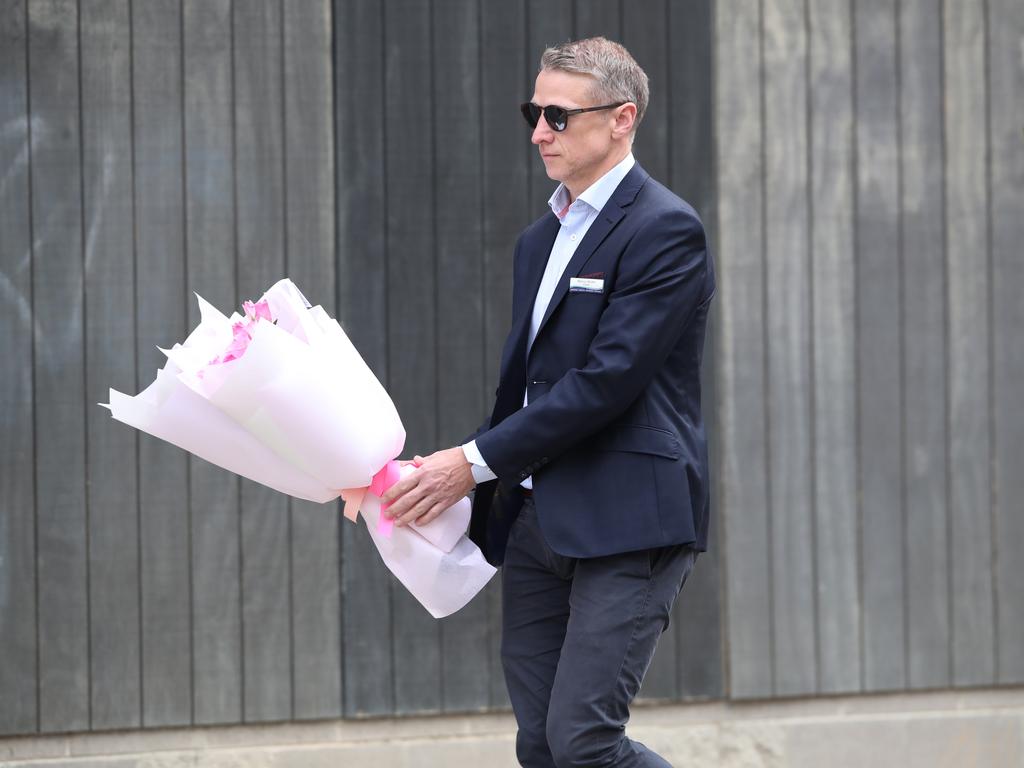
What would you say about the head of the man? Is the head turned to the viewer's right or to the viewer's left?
to the viewer's left

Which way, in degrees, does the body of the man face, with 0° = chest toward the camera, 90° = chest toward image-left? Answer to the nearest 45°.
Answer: approximately 45°
